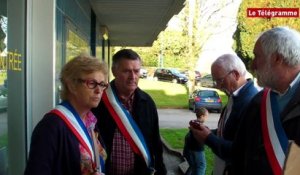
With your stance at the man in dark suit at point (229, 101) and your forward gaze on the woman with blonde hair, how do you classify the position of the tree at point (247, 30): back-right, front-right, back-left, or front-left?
back-right

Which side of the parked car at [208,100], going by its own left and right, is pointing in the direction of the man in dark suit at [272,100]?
back

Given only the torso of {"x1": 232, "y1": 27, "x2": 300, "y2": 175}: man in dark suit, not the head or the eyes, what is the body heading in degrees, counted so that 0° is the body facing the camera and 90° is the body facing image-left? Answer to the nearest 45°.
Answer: approximately 45°

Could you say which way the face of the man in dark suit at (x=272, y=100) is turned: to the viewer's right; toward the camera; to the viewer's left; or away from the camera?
to the viewer's left

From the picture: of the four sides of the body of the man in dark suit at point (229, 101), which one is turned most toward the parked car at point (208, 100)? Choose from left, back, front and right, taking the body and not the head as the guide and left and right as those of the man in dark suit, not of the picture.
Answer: right

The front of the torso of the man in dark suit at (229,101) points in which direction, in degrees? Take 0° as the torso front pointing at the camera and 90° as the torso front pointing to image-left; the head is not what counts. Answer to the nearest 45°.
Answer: approximately 90°

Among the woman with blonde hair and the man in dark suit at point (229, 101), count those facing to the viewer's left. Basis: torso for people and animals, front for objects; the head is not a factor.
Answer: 1
